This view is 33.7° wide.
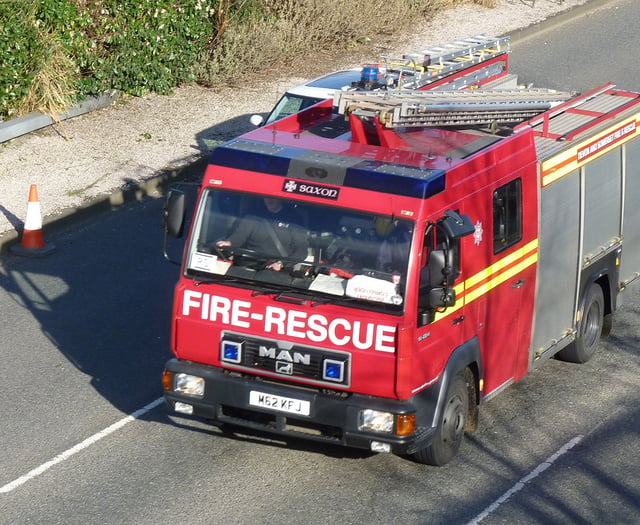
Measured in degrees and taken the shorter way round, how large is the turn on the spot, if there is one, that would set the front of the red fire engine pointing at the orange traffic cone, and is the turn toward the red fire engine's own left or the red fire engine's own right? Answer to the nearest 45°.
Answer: approximately 90° to the red fire engine's own right

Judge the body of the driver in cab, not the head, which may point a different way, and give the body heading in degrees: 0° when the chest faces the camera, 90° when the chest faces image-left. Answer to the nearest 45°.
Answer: approximately 45°

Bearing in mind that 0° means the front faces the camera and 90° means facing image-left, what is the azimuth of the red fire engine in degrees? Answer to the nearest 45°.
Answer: approximately 45°

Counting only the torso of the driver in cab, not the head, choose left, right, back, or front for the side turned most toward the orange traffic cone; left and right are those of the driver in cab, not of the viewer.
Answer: right

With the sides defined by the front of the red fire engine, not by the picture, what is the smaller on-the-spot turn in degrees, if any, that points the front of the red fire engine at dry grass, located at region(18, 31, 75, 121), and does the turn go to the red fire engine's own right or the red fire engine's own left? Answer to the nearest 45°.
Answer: approximately 90° to the red fire engine's own right

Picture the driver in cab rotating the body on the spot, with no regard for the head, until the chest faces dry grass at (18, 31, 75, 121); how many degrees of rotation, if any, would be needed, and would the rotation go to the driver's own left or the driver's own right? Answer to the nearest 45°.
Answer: approximately 135° to the driver's own right

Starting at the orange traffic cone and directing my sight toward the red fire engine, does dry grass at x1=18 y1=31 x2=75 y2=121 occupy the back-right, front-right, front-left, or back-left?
back-left

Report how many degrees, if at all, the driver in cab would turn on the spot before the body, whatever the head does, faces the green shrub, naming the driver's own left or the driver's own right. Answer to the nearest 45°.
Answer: approximately 135° to the driver's own right
